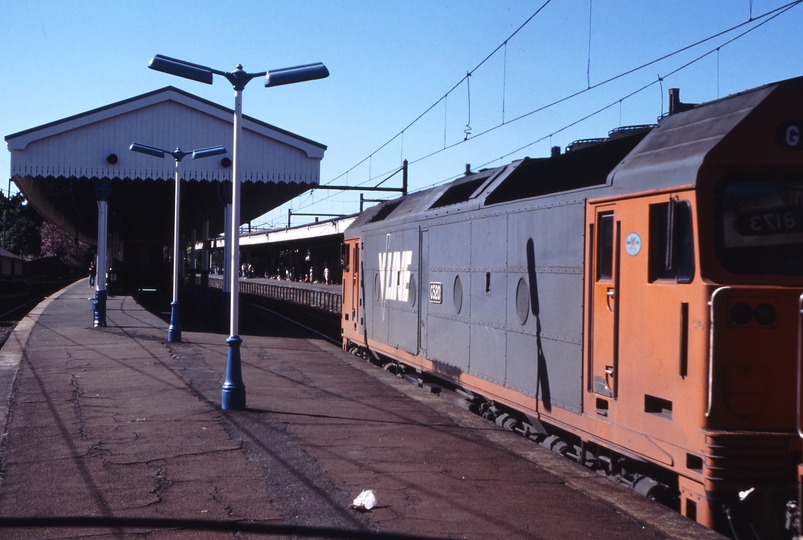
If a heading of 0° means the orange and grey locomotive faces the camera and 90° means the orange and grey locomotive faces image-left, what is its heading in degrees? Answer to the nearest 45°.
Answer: approximately 315°

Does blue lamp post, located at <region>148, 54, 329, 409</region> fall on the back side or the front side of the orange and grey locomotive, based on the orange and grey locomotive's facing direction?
on the back side

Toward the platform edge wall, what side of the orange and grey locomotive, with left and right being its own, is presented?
back

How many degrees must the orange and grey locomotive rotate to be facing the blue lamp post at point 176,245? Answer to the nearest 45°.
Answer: approximately 180°

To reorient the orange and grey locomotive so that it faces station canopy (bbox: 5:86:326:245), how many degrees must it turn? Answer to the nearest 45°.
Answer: approximately 180°
